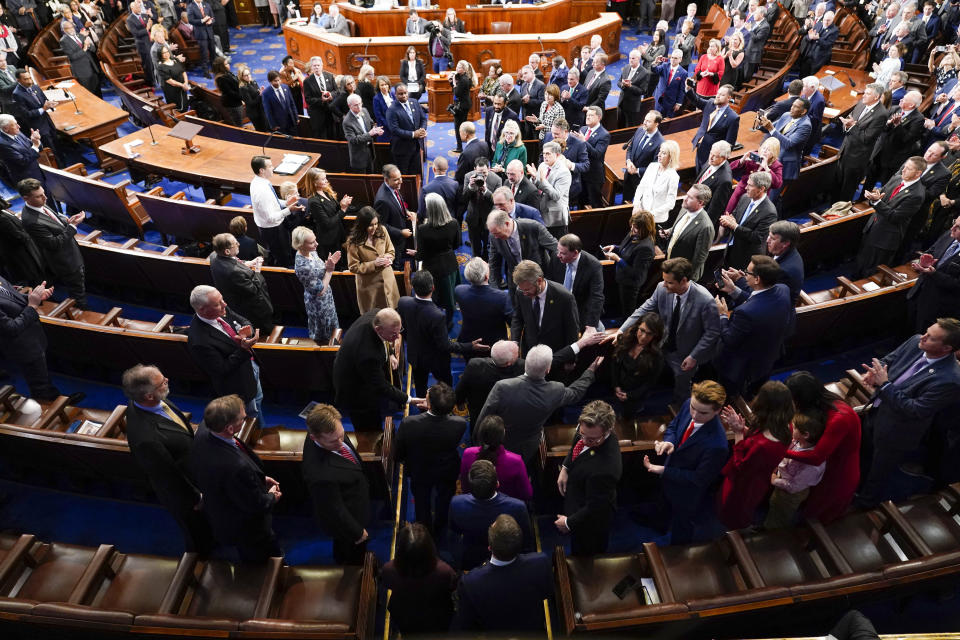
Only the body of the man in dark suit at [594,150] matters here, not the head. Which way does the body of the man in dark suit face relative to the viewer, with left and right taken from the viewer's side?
facing the viewer and to the left of the viewer

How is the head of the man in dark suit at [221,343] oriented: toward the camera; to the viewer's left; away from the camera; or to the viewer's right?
to the viewer's right

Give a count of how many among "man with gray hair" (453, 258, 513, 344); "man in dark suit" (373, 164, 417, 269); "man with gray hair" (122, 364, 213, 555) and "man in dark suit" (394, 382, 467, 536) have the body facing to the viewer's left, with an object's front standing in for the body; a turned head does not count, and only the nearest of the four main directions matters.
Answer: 0

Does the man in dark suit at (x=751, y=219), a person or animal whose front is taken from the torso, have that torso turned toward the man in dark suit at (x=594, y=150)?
no

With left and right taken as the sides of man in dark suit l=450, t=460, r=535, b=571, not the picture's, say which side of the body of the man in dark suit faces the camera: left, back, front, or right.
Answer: back

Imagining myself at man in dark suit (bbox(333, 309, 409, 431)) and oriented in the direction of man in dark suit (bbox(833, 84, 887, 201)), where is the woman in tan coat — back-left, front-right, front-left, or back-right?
front-left

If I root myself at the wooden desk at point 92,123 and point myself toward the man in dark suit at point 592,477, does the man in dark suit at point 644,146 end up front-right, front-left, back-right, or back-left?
front-left

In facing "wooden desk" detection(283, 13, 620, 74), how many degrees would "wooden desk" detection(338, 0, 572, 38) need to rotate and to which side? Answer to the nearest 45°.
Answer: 0° — it already faces it

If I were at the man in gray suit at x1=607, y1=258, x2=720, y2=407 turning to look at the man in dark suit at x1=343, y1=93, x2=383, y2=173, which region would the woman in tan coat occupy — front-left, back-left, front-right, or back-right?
front-left

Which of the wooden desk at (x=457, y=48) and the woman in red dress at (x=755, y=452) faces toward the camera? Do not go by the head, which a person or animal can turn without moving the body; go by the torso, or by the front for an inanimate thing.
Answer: the wooden desk

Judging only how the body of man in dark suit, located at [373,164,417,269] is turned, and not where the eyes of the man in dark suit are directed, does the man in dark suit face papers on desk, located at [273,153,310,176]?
no

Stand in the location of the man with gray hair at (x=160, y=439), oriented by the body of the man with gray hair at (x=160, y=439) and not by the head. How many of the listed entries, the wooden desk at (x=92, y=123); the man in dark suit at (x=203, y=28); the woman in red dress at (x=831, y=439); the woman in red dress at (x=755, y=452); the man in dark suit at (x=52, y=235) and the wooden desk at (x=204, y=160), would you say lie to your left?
4

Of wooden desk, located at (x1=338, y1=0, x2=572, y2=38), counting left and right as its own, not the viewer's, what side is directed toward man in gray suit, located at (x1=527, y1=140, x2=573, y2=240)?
front

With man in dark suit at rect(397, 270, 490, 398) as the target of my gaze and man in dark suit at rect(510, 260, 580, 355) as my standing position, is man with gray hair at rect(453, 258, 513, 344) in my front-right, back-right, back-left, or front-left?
front-right

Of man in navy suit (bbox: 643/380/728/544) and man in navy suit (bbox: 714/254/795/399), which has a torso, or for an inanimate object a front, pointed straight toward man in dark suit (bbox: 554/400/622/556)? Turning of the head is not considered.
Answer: man in navy suit (bbox: 643/380/728/544)

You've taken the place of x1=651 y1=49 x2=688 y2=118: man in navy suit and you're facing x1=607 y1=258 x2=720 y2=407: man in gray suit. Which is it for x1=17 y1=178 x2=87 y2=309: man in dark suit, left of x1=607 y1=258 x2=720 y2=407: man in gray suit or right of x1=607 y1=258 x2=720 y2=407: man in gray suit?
right

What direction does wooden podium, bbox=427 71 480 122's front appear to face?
toward the camera

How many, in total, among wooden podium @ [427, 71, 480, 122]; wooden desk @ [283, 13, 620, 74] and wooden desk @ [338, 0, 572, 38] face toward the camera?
3

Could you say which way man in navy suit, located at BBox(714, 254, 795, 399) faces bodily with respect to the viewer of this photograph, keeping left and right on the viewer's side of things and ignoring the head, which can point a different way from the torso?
facing away from the viewer and to the left of the viewer

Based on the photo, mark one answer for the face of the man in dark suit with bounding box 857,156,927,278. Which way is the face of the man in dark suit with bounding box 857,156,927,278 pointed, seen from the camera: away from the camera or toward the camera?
toward the camera

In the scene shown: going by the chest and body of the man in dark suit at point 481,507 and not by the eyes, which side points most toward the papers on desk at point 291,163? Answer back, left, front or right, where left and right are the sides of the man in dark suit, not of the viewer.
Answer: front

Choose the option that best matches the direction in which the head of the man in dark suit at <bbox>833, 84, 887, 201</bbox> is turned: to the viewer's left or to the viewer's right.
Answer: to the viewer's left
